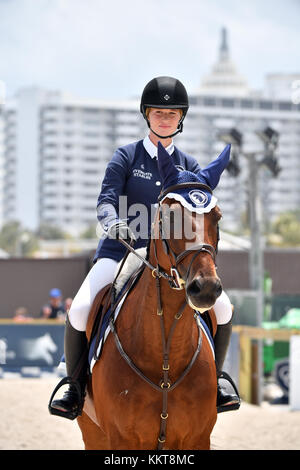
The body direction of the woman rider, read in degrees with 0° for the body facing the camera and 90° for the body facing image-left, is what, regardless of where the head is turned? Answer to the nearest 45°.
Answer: approximately 0°

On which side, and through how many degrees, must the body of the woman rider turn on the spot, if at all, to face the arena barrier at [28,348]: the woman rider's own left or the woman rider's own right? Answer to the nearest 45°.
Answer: approximately 180°

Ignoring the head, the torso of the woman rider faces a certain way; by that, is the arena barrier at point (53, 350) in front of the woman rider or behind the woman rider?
behind

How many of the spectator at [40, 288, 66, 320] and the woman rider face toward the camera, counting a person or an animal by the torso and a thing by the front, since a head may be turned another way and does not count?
2

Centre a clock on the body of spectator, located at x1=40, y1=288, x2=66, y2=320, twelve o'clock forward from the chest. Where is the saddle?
The saddle is roughly at 12 o'clock from the spectator.

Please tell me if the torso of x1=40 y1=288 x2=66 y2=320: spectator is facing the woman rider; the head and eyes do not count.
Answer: yes

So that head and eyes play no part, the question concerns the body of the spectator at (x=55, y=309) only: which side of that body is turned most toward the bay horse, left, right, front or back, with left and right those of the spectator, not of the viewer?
front

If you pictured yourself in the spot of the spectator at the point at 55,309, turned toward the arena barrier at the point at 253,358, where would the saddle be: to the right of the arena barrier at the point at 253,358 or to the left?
right

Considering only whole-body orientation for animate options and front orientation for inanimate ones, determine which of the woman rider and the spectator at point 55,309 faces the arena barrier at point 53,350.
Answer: the spectator

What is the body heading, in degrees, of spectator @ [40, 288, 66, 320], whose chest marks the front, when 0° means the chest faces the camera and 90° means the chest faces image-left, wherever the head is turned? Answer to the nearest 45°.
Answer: approximately 0°

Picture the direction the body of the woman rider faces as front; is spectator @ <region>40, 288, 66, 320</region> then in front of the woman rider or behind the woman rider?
behind

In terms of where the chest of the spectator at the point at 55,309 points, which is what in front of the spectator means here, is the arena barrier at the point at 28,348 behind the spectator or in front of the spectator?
in front

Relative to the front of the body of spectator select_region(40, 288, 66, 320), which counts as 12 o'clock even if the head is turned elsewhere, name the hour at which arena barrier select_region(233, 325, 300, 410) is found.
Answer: The arena barrier is roughly at 10 o'clock from the spectator.

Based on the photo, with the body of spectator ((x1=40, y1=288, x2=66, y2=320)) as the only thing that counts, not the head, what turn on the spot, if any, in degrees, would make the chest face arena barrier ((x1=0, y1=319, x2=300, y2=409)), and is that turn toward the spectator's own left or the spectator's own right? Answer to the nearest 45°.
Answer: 0° — they already face it
